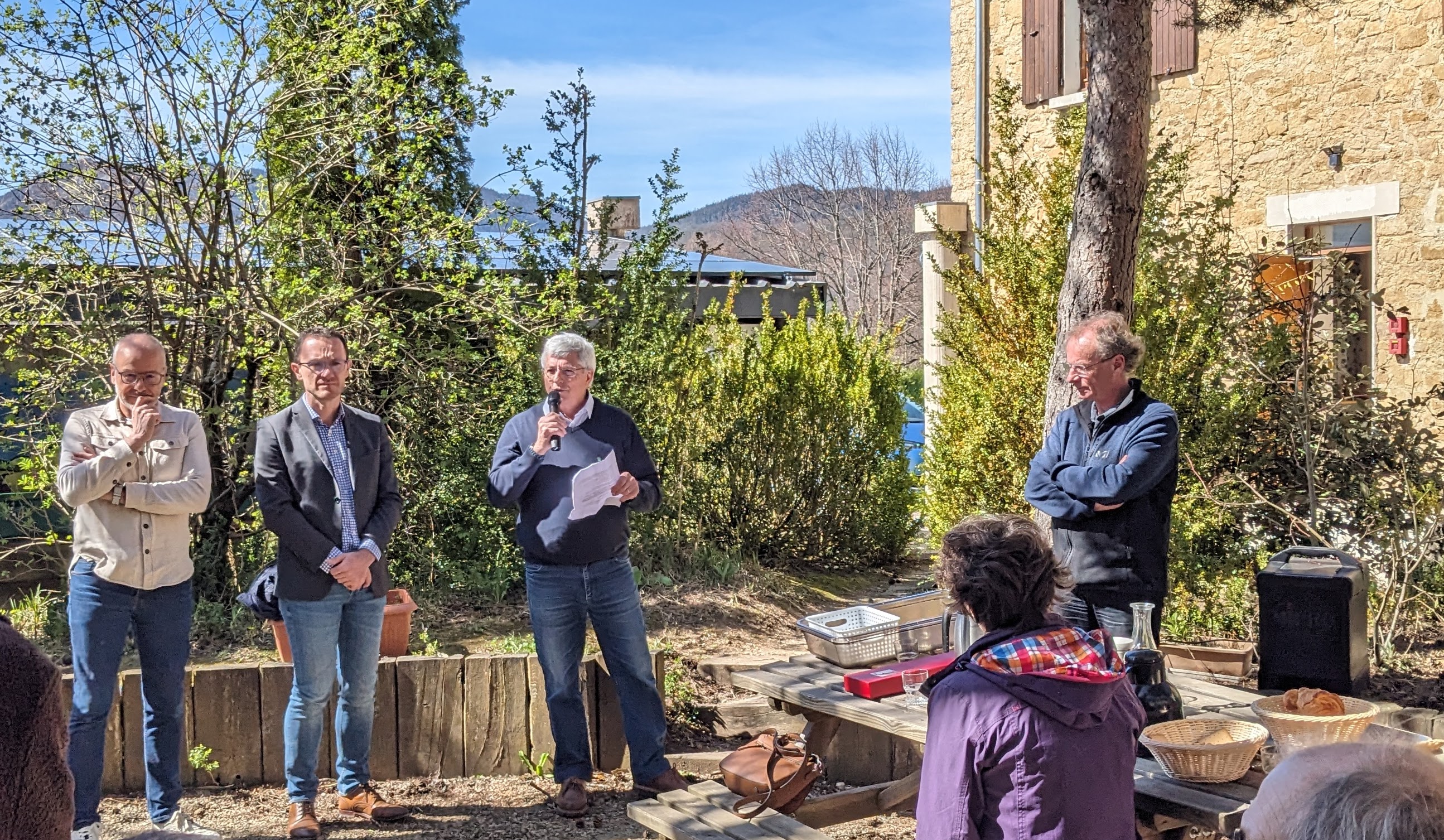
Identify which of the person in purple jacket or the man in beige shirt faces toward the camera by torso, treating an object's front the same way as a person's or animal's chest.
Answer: the man in beige shirt

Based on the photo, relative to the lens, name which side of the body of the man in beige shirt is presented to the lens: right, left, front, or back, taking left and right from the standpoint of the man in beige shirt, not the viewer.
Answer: front

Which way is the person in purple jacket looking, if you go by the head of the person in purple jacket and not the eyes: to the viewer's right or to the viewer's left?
to the viewer's left

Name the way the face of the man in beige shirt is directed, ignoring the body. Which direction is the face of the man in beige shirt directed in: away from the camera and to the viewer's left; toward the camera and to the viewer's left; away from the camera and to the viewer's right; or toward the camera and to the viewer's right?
toward the camera and to the viewer's right

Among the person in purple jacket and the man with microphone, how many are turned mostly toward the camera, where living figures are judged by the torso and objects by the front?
1

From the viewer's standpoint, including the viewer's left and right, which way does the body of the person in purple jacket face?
facing away from the viewer and to the left of the viewer

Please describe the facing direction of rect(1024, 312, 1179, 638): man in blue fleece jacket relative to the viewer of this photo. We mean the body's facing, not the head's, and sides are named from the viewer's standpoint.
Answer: facing the viewer and to the left of the viewer

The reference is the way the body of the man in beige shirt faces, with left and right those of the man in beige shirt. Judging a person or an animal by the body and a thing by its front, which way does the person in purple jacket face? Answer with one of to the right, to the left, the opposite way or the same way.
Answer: the opposite way

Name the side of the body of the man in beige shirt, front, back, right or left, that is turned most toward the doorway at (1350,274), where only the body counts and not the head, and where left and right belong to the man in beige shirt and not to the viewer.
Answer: left

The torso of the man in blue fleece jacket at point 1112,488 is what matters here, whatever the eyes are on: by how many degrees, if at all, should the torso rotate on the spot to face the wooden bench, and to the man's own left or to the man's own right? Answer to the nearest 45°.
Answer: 0° — they already face it

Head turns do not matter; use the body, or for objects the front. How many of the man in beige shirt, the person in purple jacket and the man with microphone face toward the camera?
2

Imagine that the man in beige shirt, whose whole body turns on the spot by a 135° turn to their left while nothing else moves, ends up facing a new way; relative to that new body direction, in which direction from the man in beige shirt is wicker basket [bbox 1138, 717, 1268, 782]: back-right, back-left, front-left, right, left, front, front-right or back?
right

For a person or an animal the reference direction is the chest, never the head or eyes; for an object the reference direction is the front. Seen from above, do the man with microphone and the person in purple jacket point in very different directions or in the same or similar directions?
very different directions

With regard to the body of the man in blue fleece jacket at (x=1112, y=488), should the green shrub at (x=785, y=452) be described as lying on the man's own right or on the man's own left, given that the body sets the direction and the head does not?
on the man's own right

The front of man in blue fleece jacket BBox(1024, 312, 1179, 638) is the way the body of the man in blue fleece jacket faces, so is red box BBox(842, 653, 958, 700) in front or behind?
in front

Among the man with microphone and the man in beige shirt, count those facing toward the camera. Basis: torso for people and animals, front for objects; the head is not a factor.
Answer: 2

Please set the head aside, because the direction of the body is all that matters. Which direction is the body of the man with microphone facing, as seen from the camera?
toward the camera
